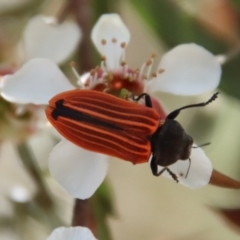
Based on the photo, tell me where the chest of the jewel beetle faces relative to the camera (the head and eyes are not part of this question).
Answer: to the viewer's right
